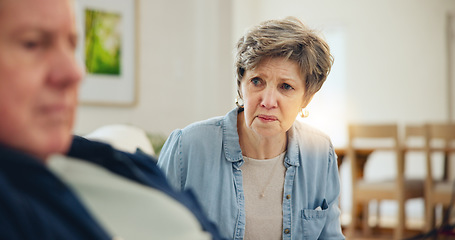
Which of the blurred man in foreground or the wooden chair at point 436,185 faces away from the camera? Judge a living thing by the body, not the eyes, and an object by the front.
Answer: the wooden chair

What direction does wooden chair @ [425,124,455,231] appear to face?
away from the camera

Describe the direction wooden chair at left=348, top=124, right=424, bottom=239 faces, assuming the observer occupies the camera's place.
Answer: facing away from the viewer and to the right of the viewer

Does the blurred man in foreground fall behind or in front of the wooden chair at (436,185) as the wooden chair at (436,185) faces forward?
behind

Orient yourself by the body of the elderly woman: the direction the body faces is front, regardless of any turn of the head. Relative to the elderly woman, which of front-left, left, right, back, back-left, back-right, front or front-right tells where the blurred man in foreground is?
front

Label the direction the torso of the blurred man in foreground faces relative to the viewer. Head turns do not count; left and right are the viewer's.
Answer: facing the viewer and to the right of the viewer

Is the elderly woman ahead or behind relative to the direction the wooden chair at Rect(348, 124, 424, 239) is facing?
behind

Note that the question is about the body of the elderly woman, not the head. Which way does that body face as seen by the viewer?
toward the camera

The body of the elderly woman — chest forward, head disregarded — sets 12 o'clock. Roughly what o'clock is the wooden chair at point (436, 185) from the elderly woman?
The wooden chair is roughly at 7 o'clock from the elderly woman.

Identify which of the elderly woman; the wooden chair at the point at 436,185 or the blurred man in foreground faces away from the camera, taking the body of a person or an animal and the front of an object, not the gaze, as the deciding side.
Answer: the wooden chair

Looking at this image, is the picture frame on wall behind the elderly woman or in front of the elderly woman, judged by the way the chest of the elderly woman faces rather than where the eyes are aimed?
behind

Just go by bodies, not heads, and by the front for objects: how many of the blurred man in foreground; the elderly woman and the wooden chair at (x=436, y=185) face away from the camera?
1

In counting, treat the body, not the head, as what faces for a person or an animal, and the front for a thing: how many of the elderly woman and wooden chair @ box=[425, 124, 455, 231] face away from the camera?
1
